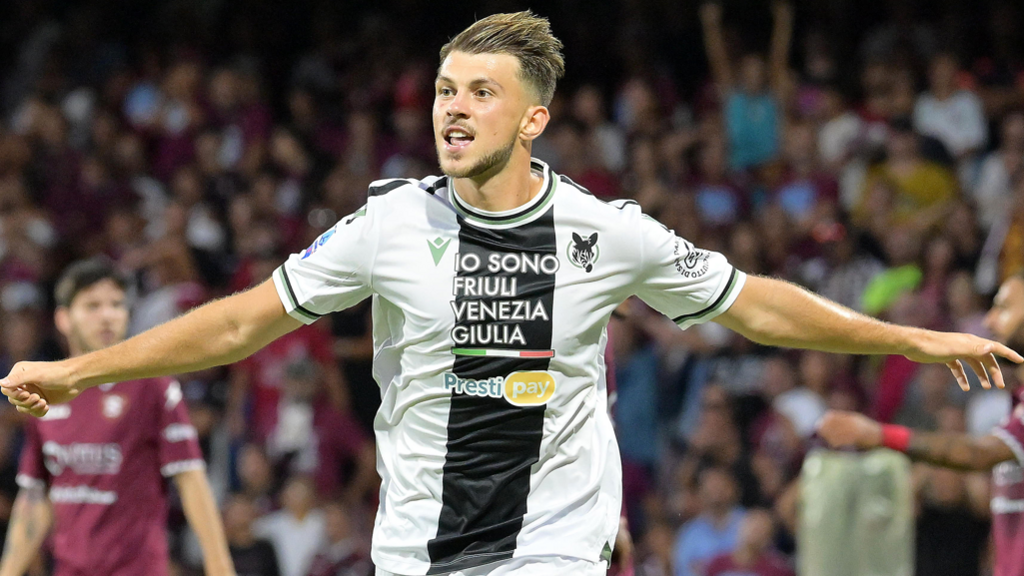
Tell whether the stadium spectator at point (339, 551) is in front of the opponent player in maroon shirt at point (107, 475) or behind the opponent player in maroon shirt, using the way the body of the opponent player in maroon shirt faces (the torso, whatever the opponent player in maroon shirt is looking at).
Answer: behind

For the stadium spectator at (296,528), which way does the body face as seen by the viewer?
toward the camera

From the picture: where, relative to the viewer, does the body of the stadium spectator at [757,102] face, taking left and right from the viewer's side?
facing the viewer

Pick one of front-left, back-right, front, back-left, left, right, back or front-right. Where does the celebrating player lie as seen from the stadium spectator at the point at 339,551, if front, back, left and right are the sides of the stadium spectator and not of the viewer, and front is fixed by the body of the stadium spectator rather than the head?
front

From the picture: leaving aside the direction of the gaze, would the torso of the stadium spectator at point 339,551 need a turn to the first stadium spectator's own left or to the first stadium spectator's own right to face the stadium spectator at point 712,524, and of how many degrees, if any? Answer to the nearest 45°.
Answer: approximately 90° to the first stadium spectator's own left

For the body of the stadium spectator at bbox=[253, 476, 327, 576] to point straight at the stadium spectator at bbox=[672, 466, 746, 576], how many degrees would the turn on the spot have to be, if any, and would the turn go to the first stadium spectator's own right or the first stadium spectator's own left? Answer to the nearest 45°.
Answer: approximately 45° to the first stadium spectator's own left

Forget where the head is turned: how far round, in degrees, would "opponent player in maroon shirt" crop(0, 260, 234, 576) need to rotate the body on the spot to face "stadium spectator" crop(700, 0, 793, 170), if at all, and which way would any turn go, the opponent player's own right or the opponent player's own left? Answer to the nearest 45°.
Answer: approximately 180°

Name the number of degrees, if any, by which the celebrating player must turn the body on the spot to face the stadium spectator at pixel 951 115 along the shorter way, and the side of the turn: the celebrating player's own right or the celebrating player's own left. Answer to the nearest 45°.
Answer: approximately 135° to the celebrating player's own left

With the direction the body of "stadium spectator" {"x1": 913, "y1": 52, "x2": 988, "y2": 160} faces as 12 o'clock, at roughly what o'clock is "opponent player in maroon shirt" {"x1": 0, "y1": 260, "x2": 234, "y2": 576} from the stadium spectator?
The opponent player in maroon shirt is roughly at 1 o'clock from the stadium spectator.

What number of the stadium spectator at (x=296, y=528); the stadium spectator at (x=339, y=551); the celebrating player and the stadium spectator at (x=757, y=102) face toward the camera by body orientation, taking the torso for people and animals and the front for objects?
4

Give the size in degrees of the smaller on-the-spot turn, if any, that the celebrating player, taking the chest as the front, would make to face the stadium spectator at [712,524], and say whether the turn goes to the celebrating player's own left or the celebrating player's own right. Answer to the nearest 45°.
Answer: approximately 180°

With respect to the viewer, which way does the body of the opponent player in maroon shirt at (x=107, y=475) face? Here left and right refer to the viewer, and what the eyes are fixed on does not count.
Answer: facing the viewer and to the left of the viewer

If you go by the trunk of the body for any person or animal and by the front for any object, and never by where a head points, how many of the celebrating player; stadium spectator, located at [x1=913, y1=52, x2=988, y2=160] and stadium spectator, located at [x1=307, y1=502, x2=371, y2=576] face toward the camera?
3

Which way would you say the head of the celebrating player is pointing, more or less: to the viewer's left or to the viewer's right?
to the viewer's left
